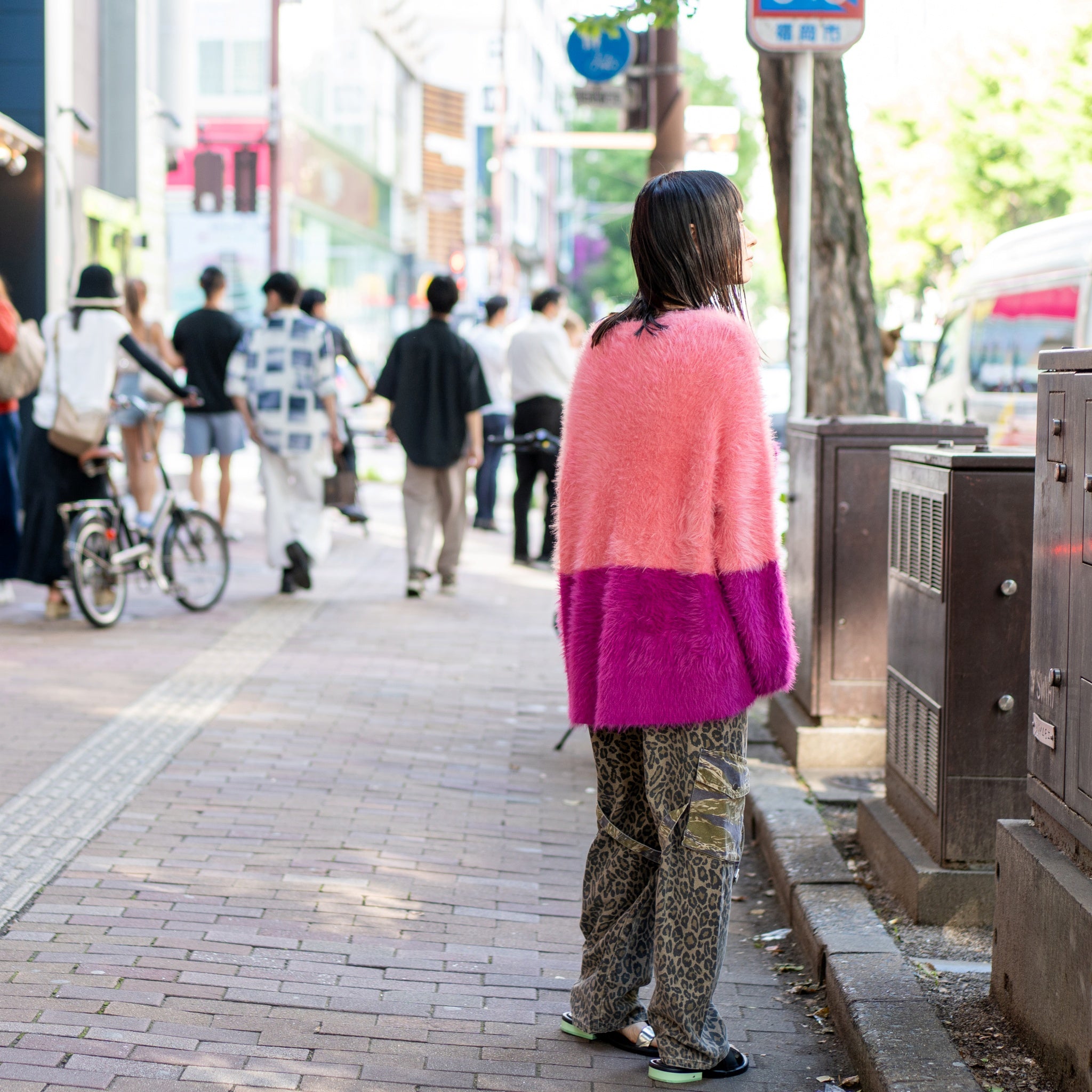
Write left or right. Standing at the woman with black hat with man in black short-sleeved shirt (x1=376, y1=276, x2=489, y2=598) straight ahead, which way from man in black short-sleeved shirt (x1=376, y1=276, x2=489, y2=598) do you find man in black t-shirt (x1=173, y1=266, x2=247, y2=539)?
left

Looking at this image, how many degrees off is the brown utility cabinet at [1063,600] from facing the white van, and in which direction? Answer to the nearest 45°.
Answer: approximately 135° to its right

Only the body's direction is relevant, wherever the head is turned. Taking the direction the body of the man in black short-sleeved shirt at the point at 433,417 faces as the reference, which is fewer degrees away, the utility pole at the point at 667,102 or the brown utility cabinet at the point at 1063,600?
the utility pole

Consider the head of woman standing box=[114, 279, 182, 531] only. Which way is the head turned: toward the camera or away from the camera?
away from the camera

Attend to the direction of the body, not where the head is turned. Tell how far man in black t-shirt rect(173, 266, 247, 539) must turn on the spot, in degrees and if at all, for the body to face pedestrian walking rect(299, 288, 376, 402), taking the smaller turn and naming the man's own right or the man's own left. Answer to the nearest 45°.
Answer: approximately 90° to the man's own right

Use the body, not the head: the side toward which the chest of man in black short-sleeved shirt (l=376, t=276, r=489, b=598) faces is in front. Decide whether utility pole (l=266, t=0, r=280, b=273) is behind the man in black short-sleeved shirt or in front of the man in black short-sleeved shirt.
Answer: in front

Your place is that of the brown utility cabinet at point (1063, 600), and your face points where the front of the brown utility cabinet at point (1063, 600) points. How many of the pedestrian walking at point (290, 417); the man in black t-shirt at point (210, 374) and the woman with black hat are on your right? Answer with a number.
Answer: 3

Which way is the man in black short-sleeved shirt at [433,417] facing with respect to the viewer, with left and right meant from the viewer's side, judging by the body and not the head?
facing away from the viewer

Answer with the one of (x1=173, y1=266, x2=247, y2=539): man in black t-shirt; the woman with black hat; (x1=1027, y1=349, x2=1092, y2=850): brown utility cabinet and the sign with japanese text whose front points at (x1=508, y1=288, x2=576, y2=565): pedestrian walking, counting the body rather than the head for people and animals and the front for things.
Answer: the woman with black hat

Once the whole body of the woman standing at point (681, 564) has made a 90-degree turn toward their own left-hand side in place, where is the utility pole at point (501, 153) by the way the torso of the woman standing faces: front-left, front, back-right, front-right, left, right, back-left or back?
front-right

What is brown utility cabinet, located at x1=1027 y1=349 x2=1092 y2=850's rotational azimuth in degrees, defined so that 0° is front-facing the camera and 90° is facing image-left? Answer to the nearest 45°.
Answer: approximately 45°

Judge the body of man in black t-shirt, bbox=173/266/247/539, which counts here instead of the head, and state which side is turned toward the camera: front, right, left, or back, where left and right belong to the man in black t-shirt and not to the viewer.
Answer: back

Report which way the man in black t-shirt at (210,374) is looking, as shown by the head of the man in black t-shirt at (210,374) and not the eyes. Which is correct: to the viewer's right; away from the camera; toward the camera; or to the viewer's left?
away from the camera

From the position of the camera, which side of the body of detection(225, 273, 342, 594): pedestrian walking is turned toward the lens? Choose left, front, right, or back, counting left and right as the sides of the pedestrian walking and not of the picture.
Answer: back
